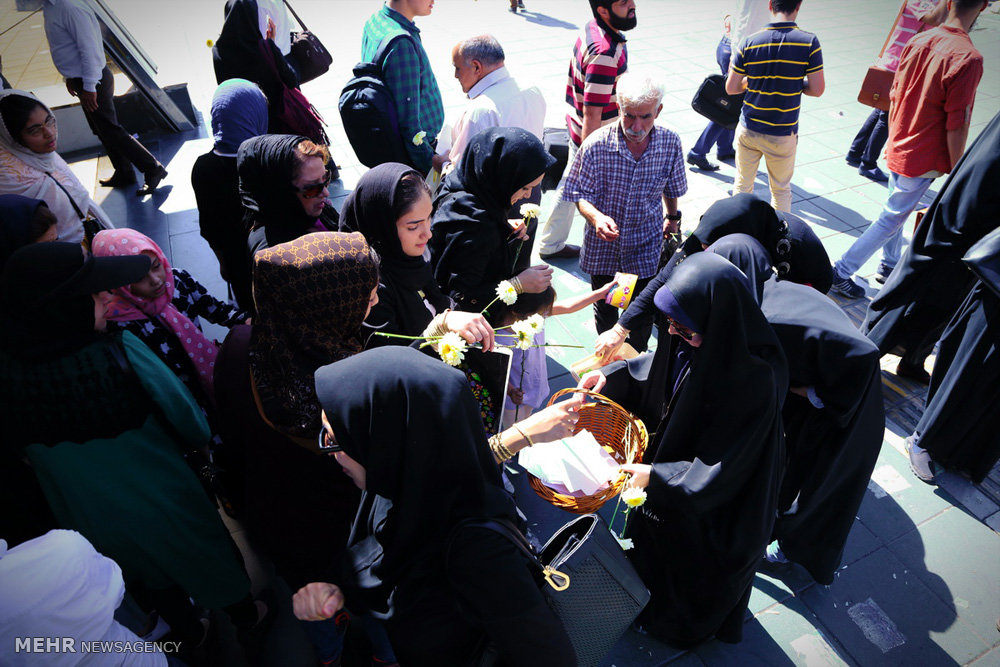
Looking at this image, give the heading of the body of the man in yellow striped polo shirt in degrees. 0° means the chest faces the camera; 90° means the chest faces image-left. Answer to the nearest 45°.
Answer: approximately 180°

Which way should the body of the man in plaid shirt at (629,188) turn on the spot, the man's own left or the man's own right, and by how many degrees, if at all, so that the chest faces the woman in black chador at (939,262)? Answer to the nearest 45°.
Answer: approximately 90° to the man's own left

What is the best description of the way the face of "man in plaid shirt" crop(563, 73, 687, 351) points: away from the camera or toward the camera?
toward the camera

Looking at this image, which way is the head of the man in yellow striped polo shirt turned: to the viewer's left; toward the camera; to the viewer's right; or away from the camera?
away from the camera

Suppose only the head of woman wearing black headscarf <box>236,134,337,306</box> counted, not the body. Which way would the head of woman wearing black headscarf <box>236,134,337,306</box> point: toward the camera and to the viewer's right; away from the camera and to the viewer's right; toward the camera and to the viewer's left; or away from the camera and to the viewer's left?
toward the camera and to the viewer's right

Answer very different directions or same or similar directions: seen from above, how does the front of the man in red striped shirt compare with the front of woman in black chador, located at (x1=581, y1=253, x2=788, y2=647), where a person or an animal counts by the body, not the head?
very different directions

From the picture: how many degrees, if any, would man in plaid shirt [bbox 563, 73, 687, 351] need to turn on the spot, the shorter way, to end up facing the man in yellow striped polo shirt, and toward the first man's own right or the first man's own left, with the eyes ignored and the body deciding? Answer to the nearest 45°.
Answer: approximately 135° to the first man's own left

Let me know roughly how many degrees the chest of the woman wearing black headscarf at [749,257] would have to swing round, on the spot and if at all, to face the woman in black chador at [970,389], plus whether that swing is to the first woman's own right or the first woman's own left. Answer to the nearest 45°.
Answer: approximately 135° to the first woman's own right

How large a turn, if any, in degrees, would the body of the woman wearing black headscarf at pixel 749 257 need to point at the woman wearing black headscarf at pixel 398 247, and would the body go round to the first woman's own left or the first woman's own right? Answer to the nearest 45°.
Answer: approximately 45° to the first woman's own left

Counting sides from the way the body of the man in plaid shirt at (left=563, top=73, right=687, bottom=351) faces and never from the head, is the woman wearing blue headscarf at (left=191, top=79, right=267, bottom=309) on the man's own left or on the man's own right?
on the man's own right
